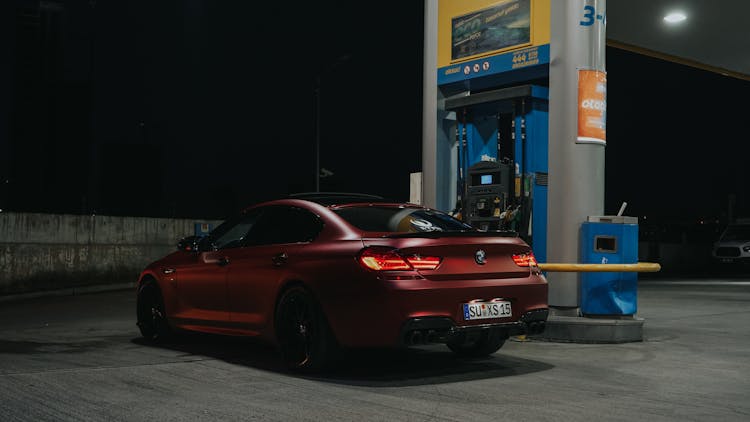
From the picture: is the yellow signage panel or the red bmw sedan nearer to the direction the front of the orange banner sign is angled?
the red bmw sedan

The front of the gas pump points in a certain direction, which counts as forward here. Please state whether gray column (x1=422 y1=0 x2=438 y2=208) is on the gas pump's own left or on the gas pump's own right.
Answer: on the gas pump's own right

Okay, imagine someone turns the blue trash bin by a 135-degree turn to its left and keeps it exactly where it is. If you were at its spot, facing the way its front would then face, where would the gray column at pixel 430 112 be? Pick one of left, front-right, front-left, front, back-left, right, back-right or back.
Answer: left

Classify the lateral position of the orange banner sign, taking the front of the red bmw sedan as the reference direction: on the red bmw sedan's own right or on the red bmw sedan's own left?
on the red bmw sedan's own right

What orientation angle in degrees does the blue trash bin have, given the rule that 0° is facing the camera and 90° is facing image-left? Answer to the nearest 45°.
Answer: approximately 0°

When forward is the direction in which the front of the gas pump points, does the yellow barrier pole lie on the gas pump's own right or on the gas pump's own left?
on the gas pump's own left

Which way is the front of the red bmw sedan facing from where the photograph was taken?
facing away from the viewer and to the left of the viewer

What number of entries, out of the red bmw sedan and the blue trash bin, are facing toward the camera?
1

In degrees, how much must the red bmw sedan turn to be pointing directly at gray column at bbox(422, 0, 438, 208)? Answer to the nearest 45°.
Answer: approximately 45° to its right

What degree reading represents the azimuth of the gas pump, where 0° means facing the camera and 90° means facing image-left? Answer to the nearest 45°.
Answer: approximately 45°

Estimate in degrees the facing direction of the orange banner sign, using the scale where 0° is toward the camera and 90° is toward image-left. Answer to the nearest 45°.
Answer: approximately 315°

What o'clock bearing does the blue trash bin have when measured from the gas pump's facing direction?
The blue trash bin is roughly at 9 o'clock from the gas pump.
